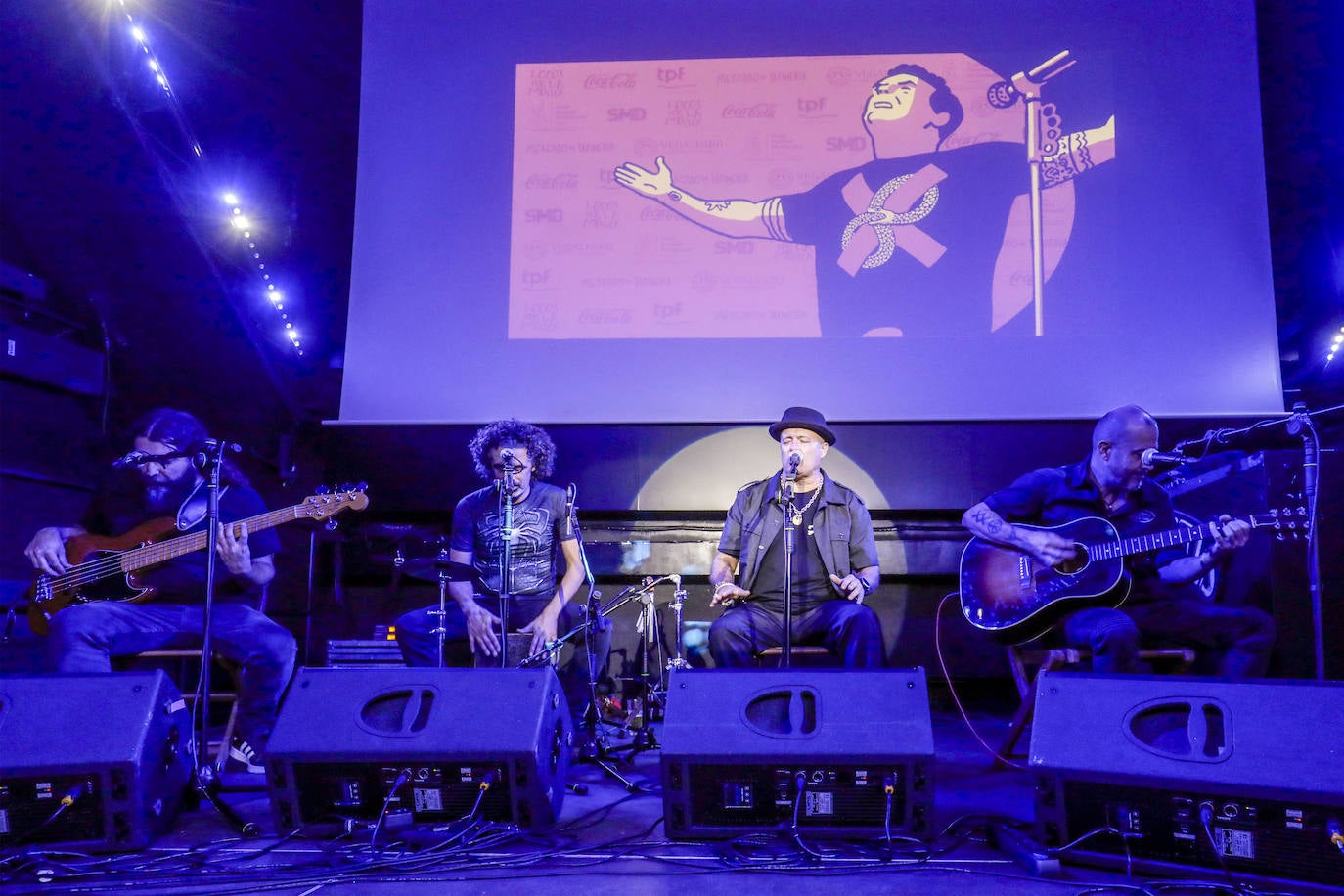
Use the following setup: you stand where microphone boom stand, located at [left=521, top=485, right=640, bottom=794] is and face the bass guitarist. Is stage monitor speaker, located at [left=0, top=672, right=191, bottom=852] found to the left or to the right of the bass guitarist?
left

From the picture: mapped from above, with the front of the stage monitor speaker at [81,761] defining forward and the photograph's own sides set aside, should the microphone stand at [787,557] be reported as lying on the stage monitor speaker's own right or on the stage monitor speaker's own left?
on the stage monitor speaker's own right

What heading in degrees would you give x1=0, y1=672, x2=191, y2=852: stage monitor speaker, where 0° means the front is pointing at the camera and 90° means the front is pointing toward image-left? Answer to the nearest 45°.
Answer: approximately 180°

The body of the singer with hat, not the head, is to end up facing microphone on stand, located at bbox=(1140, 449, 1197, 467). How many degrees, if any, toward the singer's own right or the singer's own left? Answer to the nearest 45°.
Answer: approximately 90° to the singer's own left

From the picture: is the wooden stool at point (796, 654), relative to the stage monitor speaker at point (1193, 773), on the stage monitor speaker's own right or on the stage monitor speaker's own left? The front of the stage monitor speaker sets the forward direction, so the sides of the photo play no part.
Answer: on the stage monitor speaker's own left

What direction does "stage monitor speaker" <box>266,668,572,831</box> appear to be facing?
away from the camera

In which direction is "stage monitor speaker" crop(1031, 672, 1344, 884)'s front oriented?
away from the camera

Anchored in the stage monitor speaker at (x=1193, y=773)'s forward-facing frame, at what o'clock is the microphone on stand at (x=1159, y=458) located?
The microphone on stand is roughly at 12 o'clock from the stage monitor speaker.

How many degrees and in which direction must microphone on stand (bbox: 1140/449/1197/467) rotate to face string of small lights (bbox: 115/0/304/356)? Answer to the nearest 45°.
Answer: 0° — it already faces it

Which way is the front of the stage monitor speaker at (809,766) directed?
away from the camera

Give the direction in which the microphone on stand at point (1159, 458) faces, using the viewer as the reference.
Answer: facing to the left of the viewer
